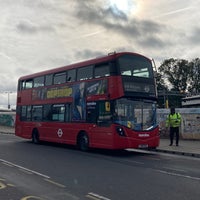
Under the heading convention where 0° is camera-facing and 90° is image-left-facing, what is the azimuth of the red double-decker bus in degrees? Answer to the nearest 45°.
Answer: approximately 315°
